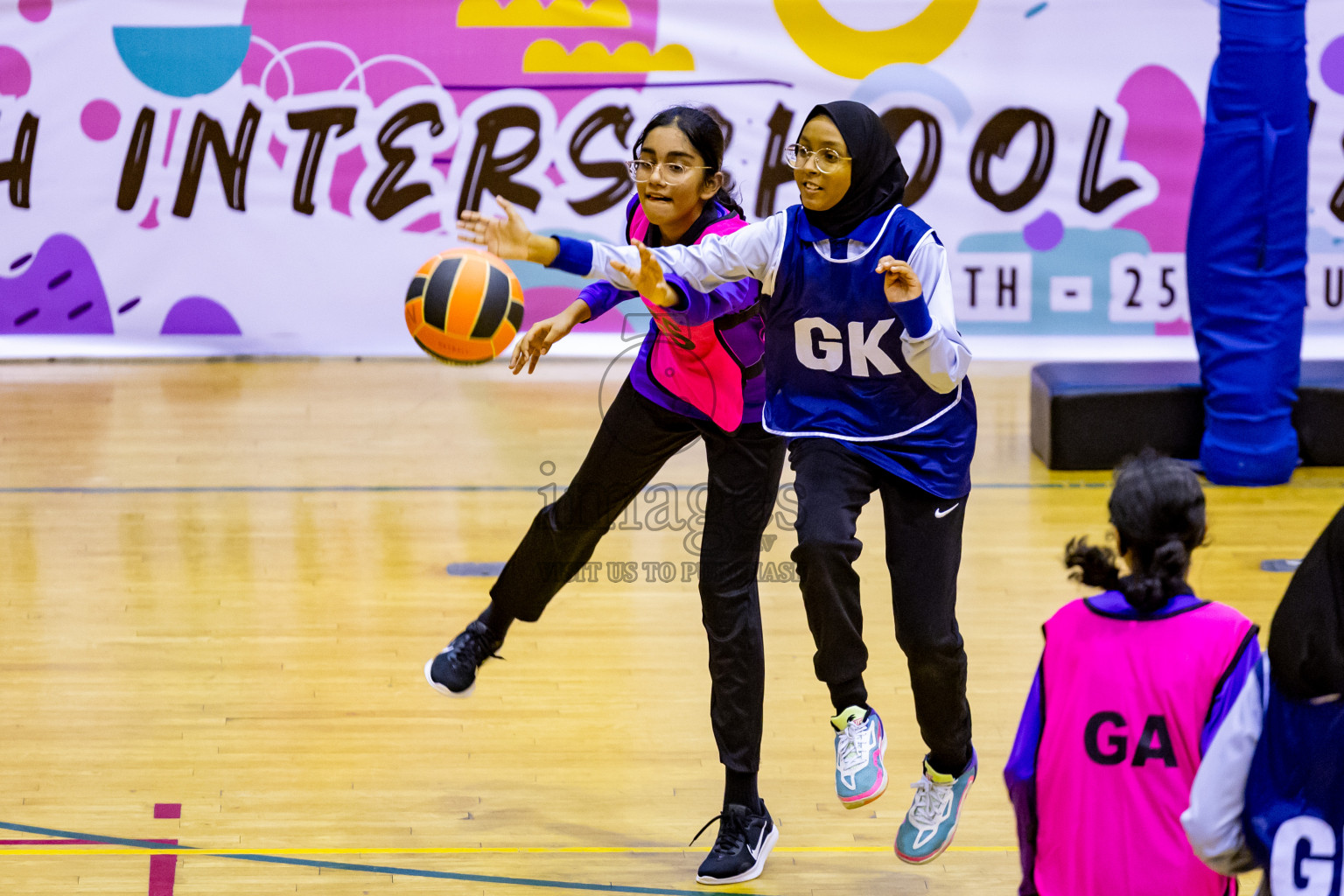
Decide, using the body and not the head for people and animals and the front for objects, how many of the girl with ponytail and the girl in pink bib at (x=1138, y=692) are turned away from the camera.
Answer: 1

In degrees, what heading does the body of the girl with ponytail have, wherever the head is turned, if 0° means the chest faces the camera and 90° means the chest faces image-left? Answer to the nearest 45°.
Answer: approximately 45°

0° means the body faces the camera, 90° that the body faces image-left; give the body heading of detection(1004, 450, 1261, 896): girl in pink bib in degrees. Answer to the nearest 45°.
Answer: approximately 180°

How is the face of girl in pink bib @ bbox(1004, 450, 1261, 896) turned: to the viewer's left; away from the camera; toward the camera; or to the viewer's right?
away from the camera

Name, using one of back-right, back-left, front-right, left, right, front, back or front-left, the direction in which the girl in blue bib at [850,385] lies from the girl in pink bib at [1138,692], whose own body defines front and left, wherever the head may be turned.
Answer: front-left

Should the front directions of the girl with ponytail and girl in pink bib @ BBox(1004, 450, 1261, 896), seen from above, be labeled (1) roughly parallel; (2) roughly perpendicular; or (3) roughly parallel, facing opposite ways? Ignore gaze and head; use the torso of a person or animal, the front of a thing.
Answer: roughly parallel, facing opposite ways

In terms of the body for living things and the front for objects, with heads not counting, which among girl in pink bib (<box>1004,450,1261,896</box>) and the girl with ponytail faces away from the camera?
the girl in pink bib

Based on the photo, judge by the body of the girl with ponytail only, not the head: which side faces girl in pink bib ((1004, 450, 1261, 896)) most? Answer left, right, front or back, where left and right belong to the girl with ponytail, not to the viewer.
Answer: left

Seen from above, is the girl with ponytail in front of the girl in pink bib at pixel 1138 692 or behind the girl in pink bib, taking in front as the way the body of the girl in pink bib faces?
in front
